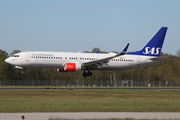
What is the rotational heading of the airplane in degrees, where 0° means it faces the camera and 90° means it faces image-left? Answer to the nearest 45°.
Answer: approximately 90°
